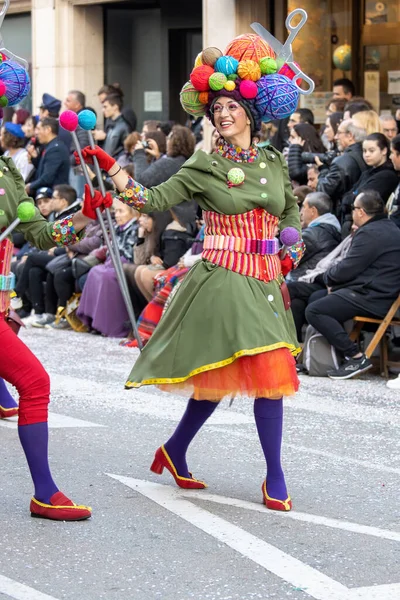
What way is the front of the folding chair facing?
to the viewer's left

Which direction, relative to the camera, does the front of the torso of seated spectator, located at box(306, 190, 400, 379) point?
to the viewer's left

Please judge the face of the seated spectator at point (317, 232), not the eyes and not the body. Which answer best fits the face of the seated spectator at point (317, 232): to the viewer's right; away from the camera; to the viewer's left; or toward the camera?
to the viewer's left

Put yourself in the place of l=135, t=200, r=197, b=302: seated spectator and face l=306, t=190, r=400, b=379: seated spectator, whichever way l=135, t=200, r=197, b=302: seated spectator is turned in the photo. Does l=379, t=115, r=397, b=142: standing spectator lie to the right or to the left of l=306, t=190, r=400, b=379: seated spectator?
left

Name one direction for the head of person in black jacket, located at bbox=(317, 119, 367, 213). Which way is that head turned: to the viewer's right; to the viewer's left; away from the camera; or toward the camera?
to the viewer's left

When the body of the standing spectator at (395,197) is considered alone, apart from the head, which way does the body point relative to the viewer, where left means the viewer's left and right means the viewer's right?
facing to the left of the viewer

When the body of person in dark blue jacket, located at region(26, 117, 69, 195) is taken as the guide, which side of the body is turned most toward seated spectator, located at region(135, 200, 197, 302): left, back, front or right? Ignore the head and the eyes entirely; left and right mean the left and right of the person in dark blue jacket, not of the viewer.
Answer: left

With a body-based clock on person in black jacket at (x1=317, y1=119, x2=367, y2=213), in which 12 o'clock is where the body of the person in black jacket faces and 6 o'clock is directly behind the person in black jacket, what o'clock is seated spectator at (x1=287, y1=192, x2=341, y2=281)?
The seated spectator is roughly at 10 o'clock from the person in black jacket.

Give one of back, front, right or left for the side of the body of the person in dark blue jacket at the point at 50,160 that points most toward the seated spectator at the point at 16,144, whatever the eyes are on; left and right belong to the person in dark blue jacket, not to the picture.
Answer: front
